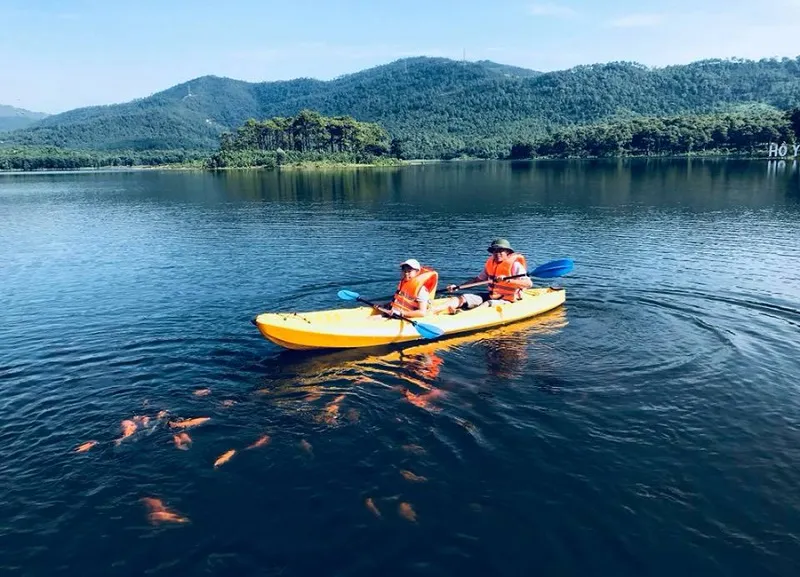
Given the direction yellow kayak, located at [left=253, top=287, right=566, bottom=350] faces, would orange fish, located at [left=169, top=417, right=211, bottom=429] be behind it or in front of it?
in front

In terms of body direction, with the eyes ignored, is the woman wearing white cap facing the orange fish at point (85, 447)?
yes

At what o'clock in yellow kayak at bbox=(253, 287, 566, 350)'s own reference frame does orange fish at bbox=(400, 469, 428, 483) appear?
The orange fish is roughly at 10 o'clock from the yellow kayak.

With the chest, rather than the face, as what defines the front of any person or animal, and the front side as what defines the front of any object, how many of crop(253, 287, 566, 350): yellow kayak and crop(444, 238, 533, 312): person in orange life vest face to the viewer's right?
0

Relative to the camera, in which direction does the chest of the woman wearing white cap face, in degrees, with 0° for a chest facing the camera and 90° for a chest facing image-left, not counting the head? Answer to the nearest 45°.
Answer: approximately 45°

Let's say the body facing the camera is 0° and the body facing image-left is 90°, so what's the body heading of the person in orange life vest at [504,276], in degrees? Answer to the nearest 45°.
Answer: approximately 45°

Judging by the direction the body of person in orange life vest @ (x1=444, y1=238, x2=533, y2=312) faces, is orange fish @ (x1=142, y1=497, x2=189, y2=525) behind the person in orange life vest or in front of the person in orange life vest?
in front

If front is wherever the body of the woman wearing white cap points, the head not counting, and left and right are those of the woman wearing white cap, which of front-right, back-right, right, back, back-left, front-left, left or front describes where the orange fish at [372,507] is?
front-left
